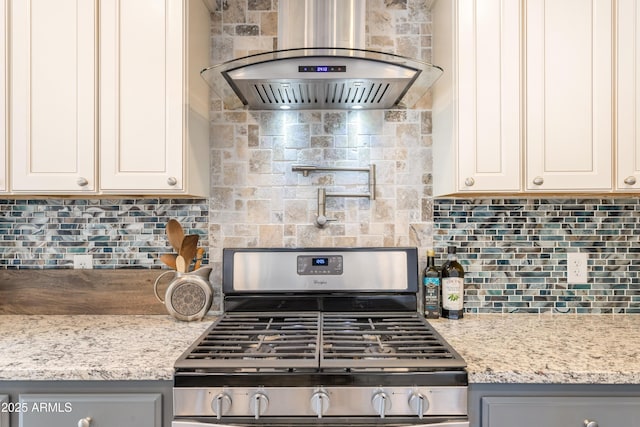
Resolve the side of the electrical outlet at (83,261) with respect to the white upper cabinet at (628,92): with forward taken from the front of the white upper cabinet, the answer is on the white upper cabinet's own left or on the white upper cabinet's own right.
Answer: on the white upper cabinet's own right

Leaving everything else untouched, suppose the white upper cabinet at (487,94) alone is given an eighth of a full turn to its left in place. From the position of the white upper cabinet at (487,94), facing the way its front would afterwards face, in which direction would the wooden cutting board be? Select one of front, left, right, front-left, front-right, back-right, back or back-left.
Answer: back-right
